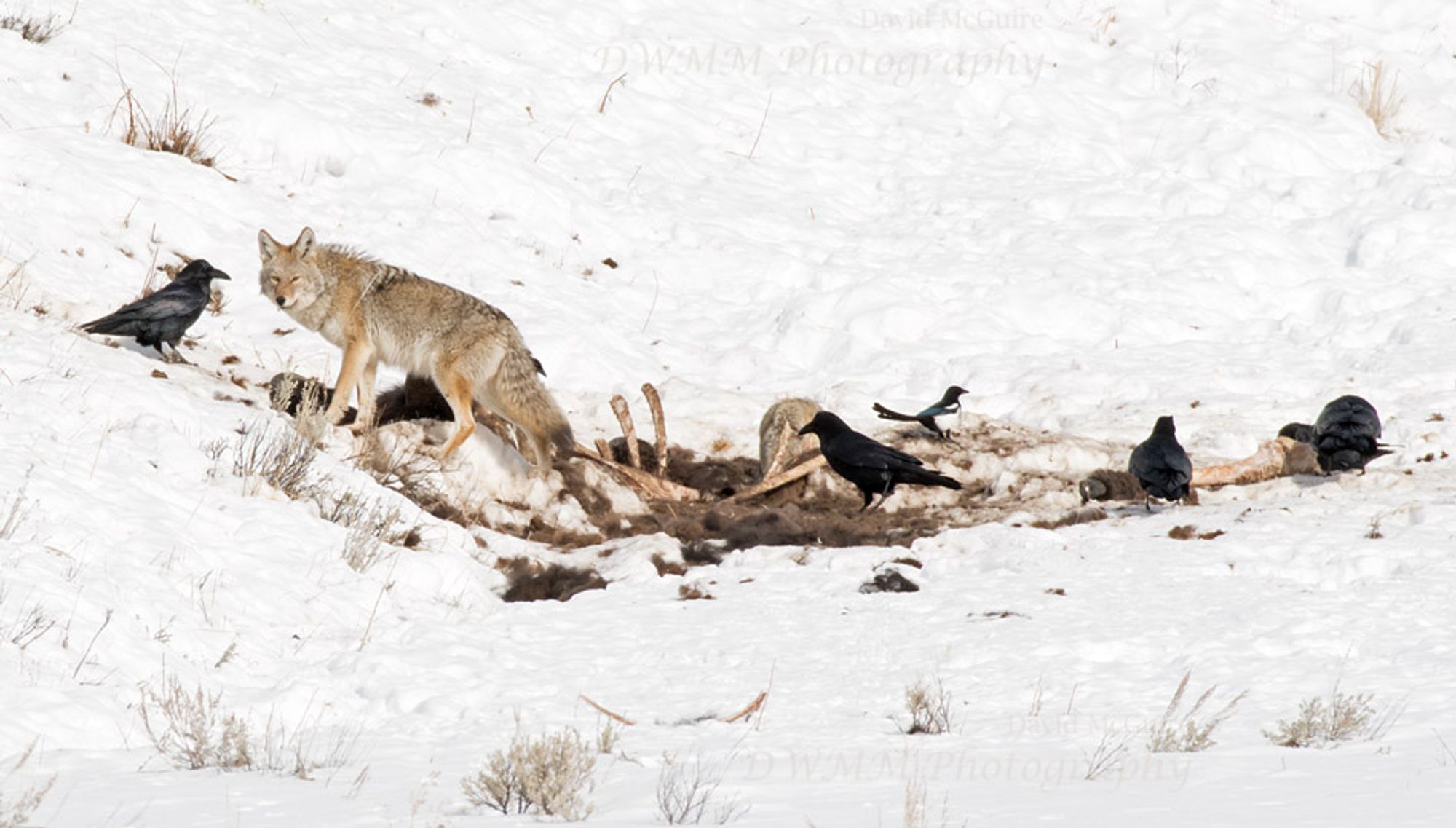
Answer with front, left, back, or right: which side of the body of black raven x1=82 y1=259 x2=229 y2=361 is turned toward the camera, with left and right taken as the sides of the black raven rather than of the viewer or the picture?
right

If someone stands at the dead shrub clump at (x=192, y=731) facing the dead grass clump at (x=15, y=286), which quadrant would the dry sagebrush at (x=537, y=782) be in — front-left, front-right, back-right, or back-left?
back-right

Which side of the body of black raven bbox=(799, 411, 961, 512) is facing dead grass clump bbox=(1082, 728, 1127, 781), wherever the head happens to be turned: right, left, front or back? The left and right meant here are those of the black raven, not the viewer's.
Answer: left

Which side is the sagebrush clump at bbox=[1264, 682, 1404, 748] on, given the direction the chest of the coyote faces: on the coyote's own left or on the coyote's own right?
on the coyote's own left

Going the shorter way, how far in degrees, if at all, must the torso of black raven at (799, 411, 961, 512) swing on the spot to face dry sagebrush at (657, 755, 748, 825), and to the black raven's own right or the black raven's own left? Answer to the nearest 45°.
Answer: approximately 90° to the black raven's own left

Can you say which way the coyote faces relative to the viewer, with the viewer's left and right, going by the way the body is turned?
facing to the left of the viewer

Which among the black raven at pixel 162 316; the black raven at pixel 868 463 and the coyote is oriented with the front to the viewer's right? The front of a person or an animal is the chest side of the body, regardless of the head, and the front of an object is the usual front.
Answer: the black raven at pixel 162 316

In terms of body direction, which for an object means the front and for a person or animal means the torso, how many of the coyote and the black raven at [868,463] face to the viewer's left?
2

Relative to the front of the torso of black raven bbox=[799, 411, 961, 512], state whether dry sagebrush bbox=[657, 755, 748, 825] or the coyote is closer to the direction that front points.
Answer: the coyote

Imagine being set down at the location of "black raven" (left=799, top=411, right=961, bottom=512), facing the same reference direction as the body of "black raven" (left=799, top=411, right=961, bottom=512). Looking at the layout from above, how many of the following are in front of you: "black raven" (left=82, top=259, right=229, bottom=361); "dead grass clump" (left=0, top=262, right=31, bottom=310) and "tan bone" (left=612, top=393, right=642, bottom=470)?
3

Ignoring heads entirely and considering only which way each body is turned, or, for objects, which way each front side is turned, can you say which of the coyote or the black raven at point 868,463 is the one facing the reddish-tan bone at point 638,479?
the black raven

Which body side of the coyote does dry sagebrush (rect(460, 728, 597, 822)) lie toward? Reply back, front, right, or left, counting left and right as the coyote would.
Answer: left

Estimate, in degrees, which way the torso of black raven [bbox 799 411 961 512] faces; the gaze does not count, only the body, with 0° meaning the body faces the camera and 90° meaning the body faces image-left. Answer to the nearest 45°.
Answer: approximately 90°
